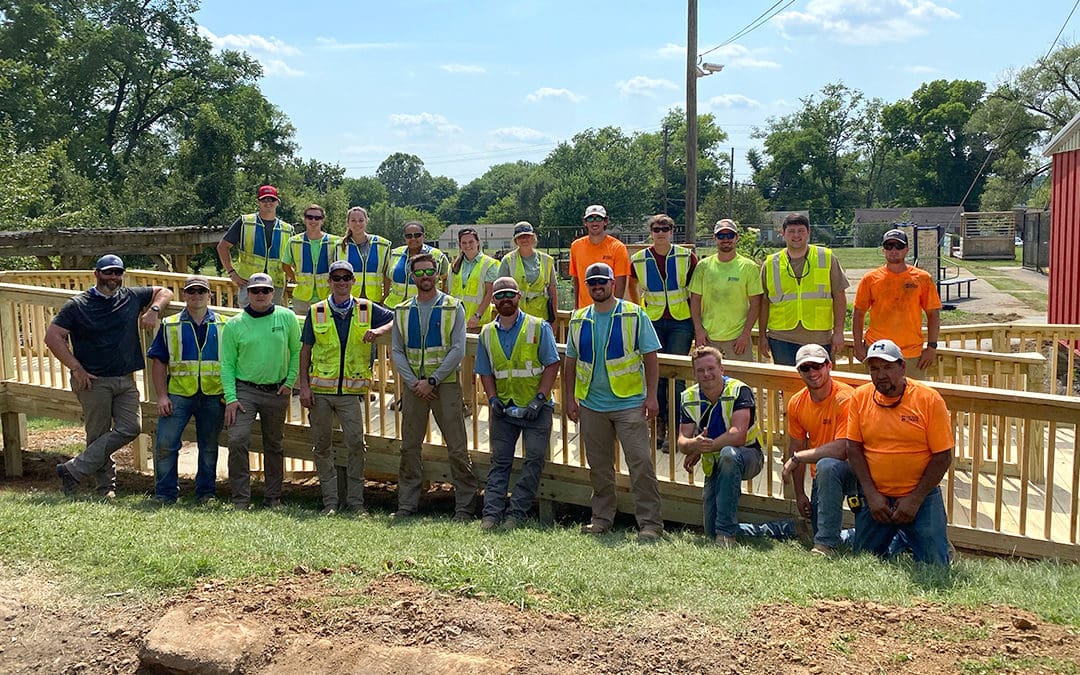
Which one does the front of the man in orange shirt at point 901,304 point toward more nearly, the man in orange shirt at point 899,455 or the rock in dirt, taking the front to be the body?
the man in orange shirt

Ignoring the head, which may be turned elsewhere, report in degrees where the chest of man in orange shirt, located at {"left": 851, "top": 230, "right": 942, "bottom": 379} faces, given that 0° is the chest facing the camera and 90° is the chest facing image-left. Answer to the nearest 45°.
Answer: approximately 0°

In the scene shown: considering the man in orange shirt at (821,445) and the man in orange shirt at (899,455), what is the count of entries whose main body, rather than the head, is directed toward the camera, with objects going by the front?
2

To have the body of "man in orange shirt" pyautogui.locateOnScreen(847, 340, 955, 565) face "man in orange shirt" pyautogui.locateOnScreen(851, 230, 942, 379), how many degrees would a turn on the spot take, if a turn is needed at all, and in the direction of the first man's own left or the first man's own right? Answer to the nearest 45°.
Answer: approximately 180°

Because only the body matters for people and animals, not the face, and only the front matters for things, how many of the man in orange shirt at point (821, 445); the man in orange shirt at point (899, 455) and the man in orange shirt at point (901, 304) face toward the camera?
3

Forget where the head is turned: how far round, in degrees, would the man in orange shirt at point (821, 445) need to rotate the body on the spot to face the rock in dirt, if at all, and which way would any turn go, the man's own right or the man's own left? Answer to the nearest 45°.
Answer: approximately 45° to the man's own right

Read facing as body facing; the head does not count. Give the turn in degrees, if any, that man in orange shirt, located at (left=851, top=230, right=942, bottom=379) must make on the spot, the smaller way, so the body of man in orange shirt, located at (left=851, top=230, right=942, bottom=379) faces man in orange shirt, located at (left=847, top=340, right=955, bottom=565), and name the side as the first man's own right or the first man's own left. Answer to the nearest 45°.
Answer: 0° — they already face them

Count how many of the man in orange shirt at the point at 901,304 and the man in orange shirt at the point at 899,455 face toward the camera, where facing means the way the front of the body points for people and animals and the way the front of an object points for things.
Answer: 2

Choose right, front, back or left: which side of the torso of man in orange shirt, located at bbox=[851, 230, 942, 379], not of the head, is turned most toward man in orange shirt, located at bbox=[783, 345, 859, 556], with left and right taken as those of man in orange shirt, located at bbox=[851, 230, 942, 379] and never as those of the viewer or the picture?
front

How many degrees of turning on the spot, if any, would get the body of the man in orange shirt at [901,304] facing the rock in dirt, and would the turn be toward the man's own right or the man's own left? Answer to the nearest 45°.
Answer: approximately 45° to the man's own right
